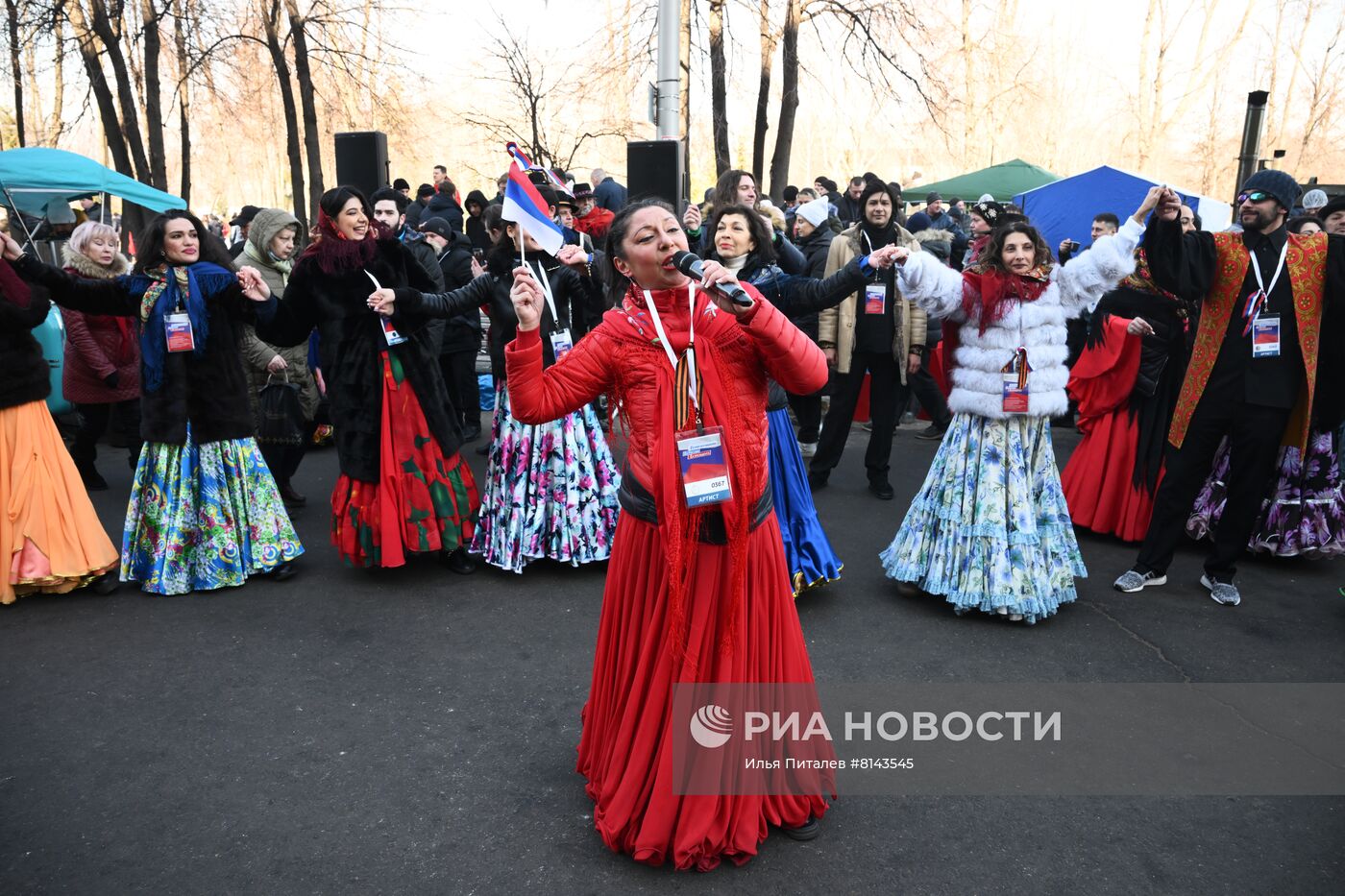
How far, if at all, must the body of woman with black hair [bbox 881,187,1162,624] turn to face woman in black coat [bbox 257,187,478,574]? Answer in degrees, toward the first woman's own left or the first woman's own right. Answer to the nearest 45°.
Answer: approximately 90° to the first woman's own right

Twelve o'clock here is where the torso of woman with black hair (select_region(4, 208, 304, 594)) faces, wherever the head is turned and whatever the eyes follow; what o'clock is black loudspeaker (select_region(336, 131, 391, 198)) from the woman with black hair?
The black loudspeaker is roughly at 7 o'clock from the woman with black hair.

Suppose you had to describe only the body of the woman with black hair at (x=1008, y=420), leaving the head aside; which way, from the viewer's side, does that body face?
toward the camera

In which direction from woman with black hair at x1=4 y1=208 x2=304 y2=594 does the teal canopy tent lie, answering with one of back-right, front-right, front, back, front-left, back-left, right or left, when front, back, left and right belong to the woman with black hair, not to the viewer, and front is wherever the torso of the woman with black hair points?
back

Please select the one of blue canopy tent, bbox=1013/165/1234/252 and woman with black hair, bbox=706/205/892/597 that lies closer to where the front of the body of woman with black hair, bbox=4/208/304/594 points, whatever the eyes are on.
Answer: the woman with black hair

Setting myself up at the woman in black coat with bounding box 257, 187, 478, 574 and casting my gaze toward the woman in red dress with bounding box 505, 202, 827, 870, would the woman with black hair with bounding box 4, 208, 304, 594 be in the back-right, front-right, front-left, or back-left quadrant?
back-right

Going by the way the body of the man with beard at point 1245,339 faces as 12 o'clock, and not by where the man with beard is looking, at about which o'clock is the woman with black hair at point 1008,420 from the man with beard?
The woman with black hair is roughly at 2 o'clock from the man with beard.

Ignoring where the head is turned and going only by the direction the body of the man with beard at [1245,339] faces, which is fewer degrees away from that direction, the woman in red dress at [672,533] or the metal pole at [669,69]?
the woman in red dress

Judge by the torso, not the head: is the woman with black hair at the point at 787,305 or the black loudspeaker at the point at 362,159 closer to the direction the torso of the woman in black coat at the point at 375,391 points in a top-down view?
the woman with black hair

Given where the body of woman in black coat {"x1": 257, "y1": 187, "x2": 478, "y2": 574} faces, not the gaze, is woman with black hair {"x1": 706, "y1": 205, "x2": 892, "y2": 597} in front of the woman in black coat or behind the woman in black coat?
in front

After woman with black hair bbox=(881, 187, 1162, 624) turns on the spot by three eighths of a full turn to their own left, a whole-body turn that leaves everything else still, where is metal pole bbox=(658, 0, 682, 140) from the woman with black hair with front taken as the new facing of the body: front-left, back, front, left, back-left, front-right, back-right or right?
left

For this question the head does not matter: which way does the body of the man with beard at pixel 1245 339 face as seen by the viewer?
toward the camera
